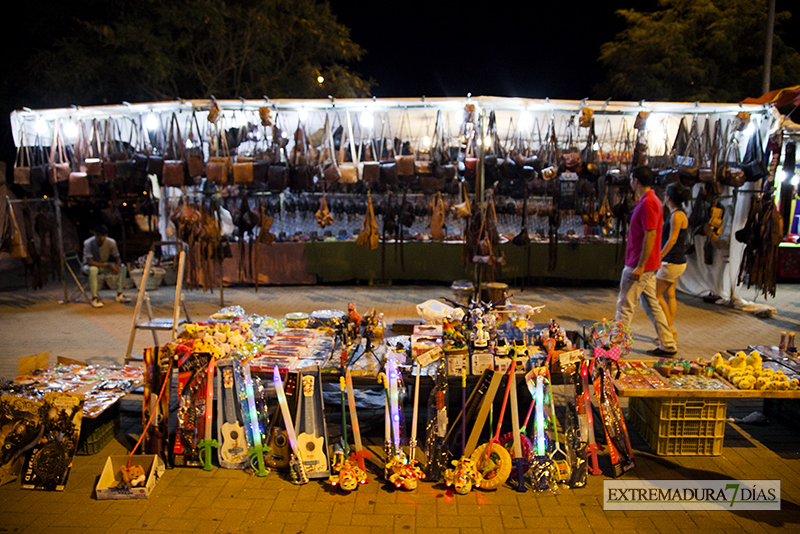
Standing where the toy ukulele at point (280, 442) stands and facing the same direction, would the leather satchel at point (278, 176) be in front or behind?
behind

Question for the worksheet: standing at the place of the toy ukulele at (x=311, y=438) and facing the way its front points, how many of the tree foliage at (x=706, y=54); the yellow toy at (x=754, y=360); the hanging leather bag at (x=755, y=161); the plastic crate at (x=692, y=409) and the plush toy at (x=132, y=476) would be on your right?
1

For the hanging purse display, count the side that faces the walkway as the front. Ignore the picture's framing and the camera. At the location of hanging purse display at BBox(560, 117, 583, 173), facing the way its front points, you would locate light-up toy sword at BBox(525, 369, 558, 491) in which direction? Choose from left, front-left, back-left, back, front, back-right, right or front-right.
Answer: front

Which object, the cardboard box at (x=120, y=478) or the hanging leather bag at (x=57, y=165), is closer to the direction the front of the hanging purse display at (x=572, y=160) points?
the cardboard box

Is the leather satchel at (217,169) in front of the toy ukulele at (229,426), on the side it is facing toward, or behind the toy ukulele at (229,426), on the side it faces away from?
behind

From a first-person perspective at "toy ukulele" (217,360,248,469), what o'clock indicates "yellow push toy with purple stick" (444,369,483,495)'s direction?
The yellow push toy with purple stick is roughly at 10 o'clock from the toy ukulele.

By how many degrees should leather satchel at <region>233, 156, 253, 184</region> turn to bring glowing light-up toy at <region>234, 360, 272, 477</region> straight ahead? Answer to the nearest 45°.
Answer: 0° — it already faces it

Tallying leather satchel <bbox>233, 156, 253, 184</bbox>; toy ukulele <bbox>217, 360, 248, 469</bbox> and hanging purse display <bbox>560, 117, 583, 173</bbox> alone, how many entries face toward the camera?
3

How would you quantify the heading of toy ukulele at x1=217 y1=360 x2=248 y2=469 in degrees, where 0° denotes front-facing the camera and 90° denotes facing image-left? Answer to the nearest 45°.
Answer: approximately 0°

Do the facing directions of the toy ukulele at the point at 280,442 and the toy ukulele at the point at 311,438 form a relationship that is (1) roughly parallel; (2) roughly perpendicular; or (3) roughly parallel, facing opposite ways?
roughly parallel

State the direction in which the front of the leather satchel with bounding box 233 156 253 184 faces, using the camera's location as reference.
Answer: facing the viewer

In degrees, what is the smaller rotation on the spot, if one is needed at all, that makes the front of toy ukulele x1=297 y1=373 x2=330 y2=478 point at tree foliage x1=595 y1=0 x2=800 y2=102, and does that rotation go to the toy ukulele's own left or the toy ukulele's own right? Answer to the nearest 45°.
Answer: approximately 135° to the toy ukulele's own left

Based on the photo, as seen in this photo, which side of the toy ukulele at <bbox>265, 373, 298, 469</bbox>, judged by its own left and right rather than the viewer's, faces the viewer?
front
